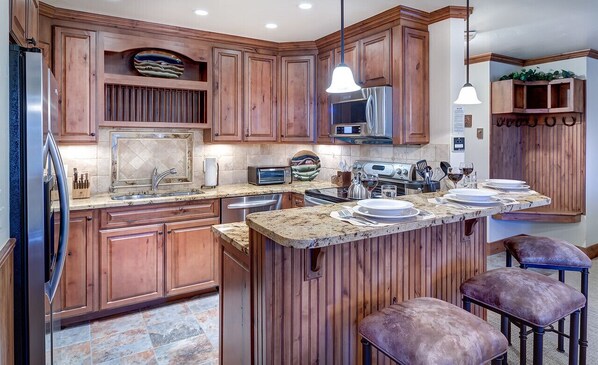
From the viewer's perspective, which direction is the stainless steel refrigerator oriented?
to the viewer's right

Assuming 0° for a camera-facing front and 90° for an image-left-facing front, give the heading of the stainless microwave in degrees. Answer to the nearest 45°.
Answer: approximately 45°

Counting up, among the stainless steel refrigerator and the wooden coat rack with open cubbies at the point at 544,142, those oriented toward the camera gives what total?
1

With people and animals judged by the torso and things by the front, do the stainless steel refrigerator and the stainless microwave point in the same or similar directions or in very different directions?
very different directions
